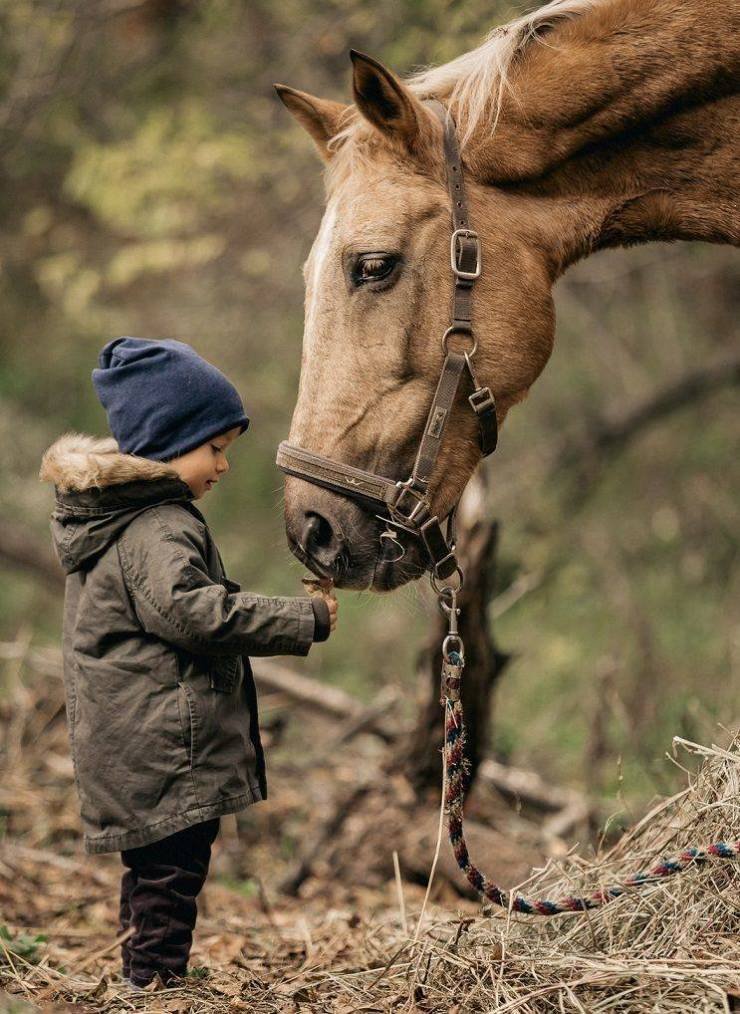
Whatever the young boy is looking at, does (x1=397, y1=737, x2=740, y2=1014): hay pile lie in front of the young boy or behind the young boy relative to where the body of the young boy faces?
in front

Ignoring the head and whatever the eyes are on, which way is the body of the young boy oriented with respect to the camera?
to the viewer's right

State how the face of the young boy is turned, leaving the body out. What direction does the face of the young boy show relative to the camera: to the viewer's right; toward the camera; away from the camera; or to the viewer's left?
to the viewer's right

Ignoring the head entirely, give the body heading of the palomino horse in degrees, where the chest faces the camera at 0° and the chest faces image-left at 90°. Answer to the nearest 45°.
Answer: approximately 90°

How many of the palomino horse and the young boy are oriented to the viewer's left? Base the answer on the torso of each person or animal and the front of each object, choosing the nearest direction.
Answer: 1

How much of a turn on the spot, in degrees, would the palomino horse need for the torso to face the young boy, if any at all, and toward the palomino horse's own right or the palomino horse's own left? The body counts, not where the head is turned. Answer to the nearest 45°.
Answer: approximately 45° to the palomino horse's own left

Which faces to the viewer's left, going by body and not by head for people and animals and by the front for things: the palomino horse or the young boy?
the palomino horse

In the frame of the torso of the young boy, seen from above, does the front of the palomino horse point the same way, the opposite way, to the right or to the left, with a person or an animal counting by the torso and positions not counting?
the opposite way

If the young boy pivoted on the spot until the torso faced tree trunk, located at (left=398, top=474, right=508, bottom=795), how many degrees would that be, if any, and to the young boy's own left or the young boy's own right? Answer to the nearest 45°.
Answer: approximately 45° to the young boy's own left
